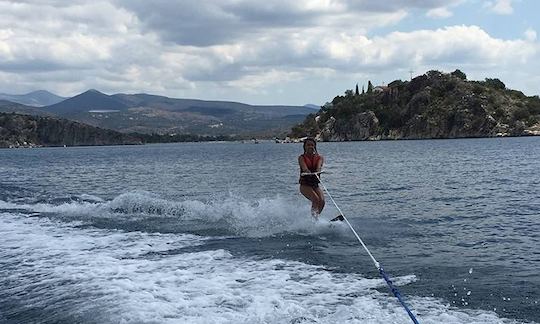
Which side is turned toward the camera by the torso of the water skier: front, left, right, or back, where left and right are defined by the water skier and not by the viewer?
front
